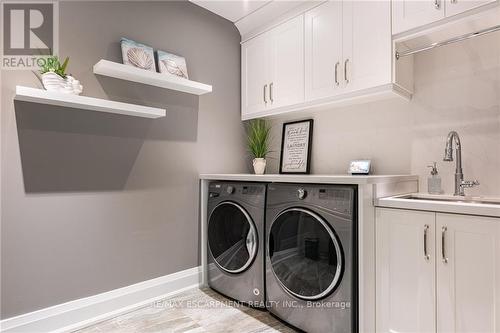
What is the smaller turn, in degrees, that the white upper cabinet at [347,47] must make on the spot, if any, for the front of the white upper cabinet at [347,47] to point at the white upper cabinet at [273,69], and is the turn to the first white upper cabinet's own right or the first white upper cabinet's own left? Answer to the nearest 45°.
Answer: approximately 90° to the first white upper cabinet's own right

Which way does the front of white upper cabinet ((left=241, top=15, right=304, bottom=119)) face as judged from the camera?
facing the viewer and to the left of the viewer

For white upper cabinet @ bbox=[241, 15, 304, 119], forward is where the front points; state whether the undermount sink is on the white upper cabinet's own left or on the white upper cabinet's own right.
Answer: on the white upper cabinet's own left

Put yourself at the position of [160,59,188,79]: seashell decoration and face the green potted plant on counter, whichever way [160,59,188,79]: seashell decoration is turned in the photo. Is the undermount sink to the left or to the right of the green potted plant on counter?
right

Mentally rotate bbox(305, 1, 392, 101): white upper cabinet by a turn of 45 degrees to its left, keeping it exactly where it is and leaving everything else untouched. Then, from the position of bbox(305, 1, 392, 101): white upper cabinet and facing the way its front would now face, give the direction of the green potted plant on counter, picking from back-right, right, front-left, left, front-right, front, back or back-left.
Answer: back-right

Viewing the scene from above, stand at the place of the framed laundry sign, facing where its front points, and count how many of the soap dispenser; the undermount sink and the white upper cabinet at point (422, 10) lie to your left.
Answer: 3

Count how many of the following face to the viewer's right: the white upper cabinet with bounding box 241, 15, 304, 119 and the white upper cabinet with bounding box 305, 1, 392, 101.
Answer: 0
